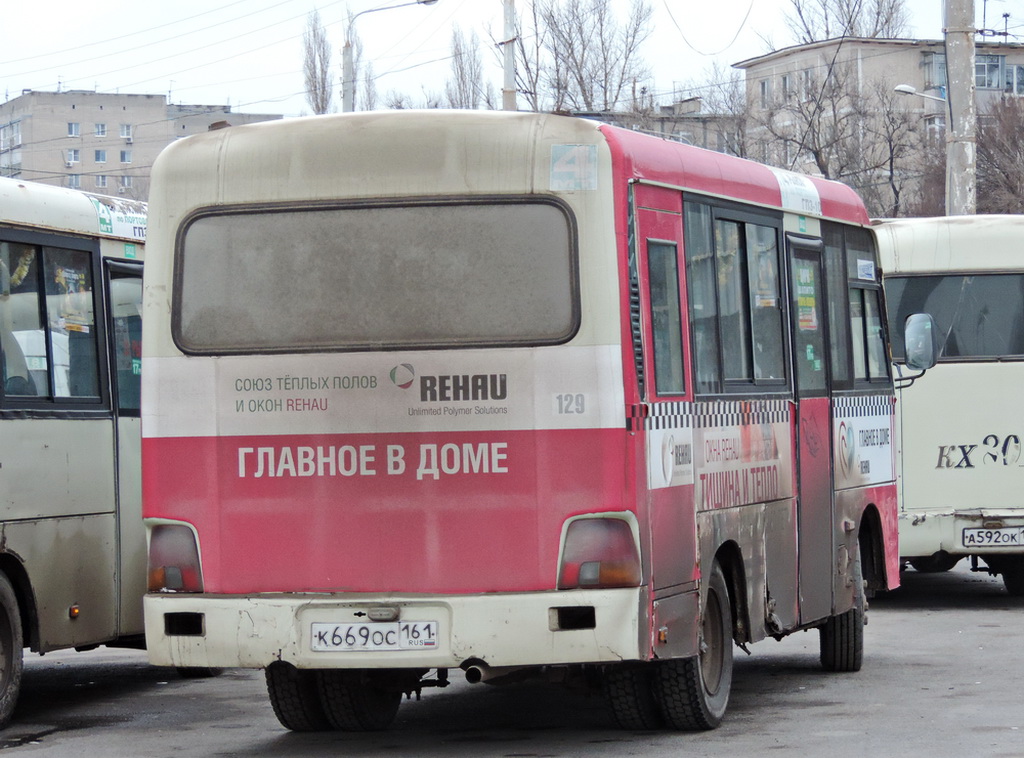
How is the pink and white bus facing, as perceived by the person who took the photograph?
facing away from the viewer

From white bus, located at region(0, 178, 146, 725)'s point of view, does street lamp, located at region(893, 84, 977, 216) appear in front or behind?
in front

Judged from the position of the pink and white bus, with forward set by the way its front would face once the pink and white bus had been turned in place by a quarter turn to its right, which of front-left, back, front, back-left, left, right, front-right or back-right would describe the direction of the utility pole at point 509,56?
left
